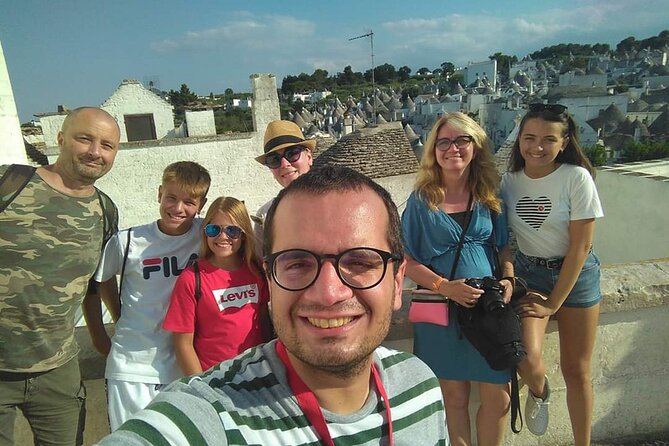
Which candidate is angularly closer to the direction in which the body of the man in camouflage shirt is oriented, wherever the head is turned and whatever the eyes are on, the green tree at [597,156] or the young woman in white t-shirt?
the young woman in white t-shirt

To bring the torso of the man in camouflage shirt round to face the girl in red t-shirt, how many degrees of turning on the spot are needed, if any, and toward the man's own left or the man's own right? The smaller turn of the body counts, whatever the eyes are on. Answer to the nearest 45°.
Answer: approximately 45° to the man's own left

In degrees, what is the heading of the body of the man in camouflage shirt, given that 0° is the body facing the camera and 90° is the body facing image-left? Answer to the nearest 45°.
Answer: approximately 0°

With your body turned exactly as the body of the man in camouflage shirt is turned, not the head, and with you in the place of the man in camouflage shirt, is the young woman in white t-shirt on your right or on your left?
on your left
